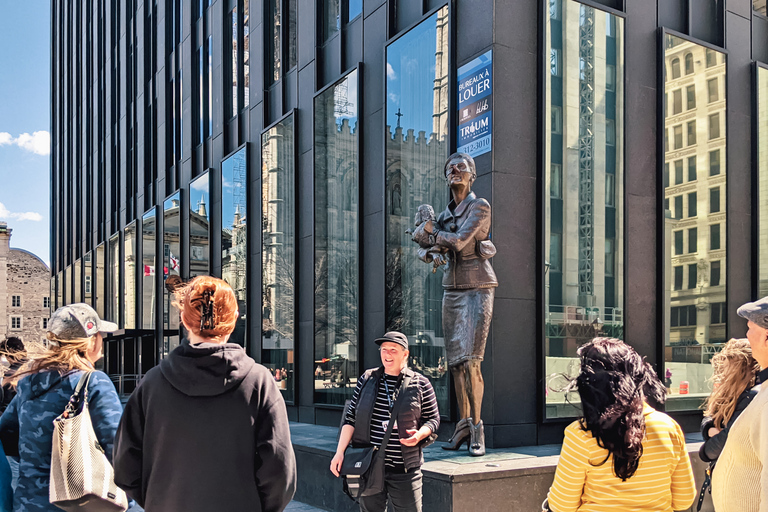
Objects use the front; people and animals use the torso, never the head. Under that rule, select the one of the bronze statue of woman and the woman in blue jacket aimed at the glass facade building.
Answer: the woman in blue jacket

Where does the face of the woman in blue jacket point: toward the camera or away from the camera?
away from the camera

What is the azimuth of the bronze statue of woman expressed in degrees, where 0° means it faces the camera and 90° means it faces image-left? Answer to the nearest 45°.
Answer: approximately 45°

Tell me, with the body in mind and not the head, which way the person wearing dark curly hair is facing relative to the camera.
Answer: away from the camera

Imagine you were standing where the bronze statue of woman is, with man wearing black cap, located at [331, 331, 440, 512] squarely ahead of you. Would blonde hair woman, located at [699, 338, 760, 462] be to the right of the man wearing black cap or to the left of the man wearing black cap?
left

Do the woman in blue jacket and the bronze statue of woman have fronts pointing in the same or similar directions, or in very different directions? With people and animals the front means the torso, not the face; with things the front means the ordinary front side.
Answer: very different directions

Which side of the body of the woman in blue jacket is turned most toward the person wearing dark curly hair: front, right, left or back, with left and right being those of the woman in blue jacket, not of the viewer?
right

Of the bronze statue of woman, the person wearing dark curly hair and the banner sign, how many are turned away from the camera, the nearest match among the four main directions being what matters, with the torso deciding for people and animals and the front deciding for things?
1

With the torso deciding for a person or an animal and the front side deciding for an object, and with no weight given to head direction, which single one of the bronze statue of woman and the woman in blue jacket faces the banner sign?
the woman in blue jacket

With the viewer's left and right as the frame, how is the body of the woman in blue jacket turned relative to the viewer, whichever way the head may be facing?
facing away from the viewer and to the right of the viewer

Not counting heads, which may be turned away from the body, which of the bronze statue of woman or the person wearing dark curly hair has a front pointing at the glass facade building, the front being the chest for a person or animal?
the person wearing dark curly hair

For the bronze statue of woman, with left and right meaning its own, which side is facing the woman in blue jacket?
front

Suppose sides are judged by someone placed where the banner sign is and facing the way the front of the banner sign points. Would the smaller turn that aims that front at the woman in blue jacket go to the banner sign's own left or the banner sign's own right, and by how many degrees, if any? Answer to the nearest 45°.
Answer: approximately 45° to the banner sign's own left

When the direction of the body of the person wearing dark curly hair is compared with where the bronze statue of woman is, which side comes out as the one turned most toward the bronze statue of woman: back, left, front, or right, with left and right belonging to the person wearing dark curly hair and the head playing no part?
front

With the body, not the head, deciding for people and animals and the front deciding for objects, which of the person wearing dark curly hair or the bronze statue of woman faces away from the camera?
the person wearing dark curly hair

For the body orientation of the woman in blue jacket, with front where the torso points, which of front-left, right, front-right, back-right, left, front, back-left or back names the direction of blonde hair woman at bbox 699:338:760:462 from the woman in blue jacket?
front-right

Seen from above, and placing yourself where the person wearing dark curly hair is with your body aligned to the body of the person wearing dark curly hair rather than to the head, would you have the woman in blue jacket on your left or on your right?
on your left
